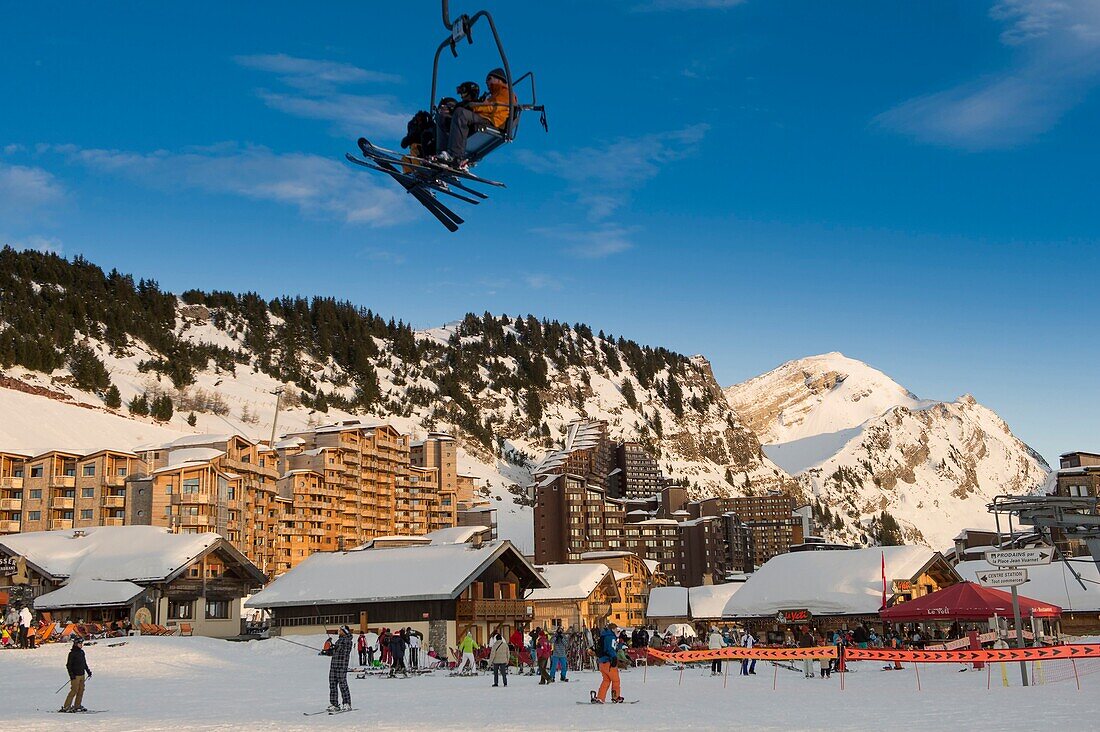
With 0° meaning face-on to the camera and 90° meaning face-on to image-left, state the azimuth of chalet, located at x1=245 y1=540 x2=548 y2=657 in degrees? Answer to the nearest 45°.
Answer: approximately 315°

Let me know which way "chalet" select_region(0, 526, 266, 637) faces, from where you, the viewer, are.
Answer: facing the viewer and to the right of the viewer

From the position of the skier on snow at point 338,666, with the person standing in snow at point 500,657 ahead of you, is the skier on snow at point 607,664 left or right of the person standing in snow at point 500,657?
right

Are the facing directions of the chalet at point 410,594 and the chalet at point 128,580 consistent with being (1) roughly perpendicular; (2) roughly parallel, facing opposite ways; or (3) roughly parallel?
roughly parallel

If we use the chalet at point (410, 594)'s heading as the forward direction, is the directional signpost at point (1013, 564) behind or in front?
in front

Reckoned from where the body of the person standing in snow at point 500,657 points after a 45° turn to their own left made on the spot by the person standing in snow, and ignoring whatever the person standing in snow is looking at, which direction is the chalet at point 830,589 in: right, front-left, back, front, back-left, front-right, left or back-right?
right

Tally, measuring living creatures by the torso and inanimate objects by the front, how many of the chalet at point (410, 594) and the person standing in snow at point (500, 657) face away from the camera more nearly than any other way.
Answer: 1

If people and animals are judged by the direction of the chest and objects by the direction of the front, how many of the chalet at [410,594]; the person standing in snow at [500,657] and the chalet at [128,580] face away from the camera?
1

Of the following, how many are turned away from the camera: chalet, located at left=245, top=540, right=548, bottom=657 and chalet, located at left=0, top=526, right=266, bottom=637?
0

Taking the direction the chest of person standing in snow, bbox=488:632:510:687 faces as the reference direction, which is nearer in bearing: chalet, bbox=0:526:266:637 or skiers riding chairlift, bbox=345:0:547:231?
the chalet

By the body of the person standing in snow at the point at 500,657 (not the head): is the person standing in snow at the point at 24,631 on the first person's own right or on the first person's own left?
on the first person's own left

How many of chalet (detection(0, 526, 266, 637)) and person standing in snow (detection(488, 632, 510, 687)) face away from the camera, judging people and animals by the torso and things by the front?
1

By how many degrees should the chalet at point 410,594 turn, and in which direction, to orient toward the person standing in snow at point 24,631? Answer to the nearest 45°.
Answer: approximately 90° to its right

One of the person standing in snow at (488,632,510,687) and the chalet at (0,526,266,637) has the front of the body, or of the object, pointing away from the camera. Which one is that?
the person standing in snow

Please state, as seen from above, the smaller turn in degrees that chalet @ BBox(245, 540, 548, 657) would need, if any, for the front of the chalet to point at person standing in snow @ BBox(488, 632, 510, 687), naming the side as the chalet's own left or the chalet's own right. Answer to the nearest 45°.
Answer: approximately 45° to the chalet's own right

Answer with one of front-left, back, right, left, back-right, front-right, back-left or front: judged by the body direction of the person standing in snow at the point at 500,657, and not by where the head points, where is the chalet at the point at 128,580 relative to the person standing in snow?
front-left

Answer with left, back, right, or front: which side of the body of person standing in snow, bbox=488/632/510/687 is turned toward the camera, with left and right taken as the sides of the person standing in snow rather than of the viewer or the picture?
back

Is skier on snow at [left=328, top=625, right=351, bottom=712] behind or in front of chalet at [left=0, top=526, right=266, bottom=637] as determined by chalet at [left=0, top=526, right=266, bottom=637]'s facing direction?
in front
